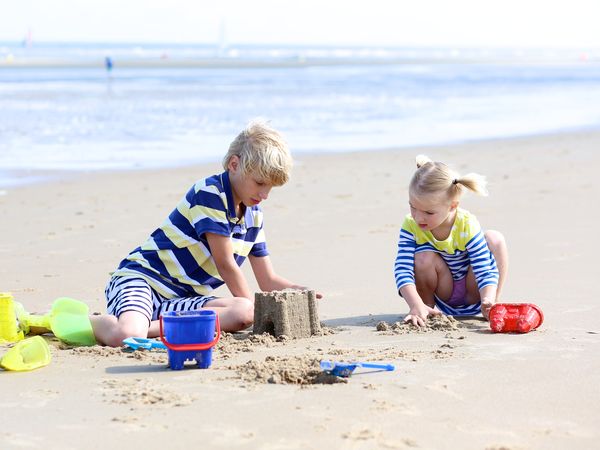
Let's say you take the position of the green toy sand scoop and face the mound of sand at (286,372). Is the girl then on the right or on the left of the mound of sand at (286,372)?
left

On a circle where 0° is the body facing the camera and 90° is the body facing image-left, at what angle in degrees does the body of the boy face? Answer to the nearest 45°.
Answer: approximately 315°
